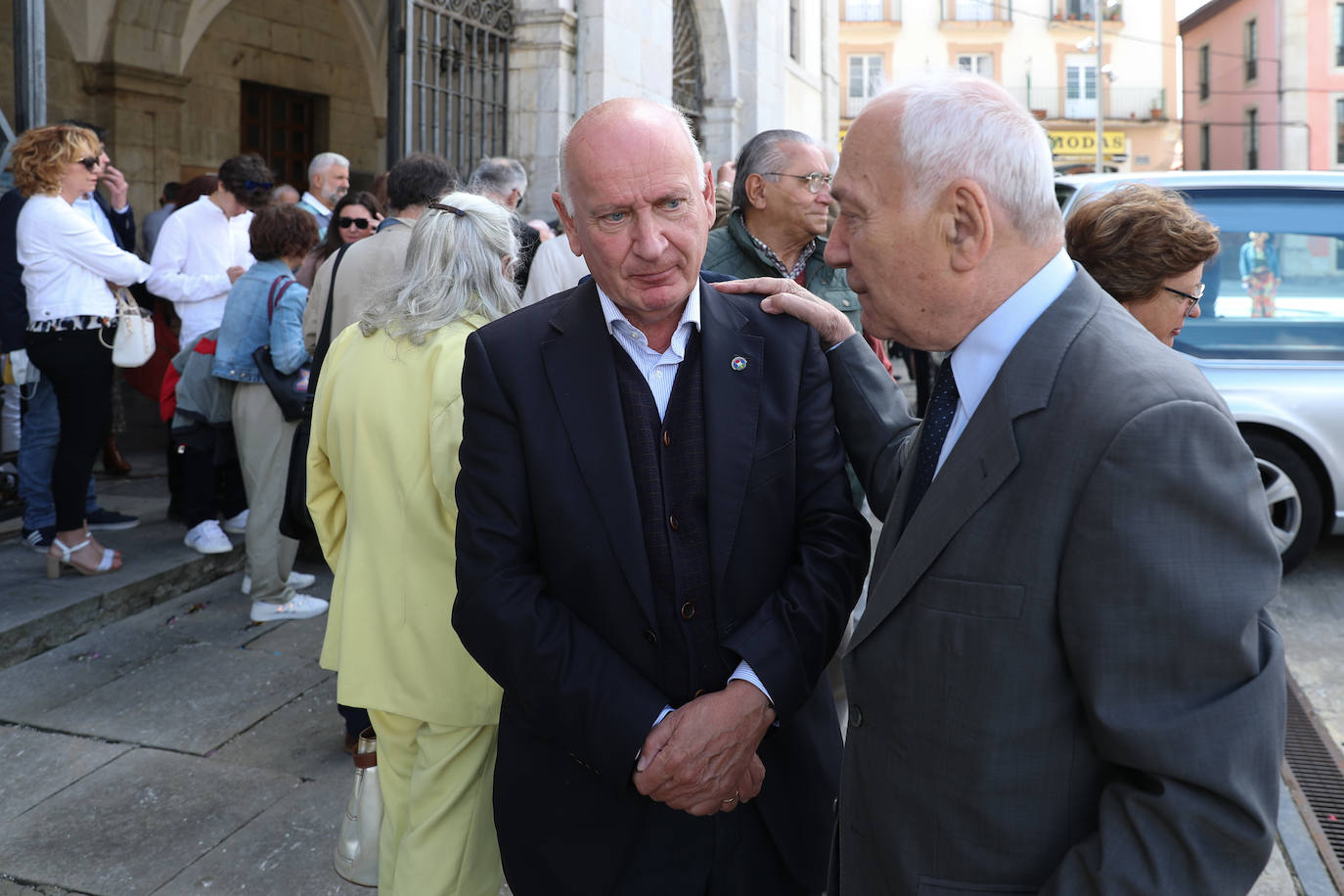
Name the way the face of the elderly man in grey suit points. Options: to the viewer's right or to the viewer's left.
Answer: to the viewer's left

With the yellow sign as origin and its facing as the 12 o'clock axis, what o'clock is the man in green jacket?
The man in green jacket is roughly at 12 o'clock from the yellow sign.

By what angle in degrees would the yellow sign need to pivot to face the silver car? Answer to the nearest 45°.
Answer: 0° — it already faces it

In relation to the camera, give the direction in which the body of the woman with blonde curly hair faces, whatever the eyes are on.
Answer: to the viewer's right

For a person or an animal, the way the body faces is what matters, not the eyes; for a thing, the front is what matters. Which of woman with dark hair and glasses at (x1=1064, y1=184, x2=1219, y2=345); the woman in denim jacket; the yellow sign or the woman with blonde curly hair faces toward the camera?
the yellow sign

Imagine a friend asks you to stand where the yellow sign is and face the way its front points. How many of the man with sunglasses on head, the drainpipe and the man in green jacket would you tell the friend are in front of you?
3
